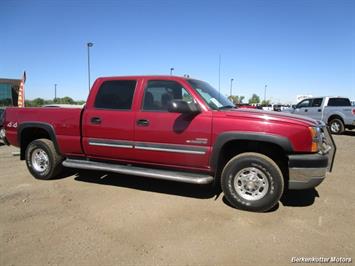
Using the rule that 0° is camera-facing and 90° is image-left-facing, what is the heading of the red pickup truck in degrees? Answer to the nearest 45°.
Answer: approximately 315°
